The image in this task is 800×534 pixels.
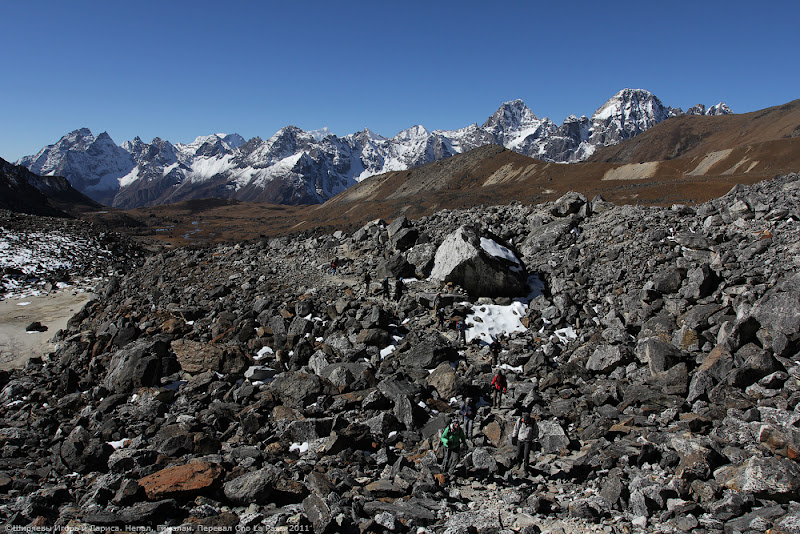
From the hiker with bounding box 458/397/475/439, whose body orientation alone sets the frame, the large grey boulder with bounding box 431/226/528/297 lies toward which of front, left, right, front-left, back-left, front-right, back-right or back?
back

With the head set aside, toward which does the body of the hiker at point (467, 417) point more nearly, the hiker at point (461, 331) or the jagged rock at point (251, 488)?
the jagged rock

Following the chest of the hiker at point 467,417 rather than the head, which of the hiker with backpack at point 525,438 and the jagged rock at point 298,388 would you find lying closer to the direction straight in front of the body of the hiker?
the hiker with backpack

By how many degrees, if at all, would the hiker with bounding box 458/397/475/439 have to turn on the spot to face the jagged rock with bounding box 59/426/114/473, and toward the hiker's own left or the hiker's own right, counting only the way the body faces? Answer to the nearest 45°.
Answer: approximately 90° to the hiker's own right

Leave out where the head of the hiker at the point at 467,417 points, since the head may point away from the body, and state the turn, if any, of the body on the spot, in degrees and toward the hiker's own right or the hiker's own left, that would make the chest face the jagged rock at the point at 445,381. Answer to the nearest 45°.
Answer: approximately 180°

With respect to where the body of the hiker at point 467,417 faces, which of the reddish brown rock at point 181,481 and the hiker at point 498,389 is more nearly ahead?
the reddish brown rock

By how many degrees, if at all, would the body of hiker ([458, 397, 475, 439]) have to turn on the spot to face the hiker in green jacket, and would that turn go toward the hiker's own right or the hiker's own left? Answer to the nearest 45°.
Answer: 0° — they already face them

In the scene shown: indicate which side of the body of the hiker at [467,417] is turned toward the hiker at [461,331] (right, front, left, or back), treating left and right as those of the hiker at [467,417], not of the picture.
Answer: back

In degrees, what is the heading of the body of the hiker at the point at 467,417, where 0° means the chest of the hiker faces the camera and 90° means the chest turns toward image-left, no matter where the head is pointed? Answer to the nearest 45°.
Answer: approximately 0°
